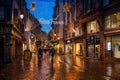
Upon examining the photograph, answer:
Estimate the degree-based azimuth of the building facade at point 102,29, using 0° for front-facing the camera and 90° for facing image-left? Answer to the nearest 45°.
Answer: approximately 45°
